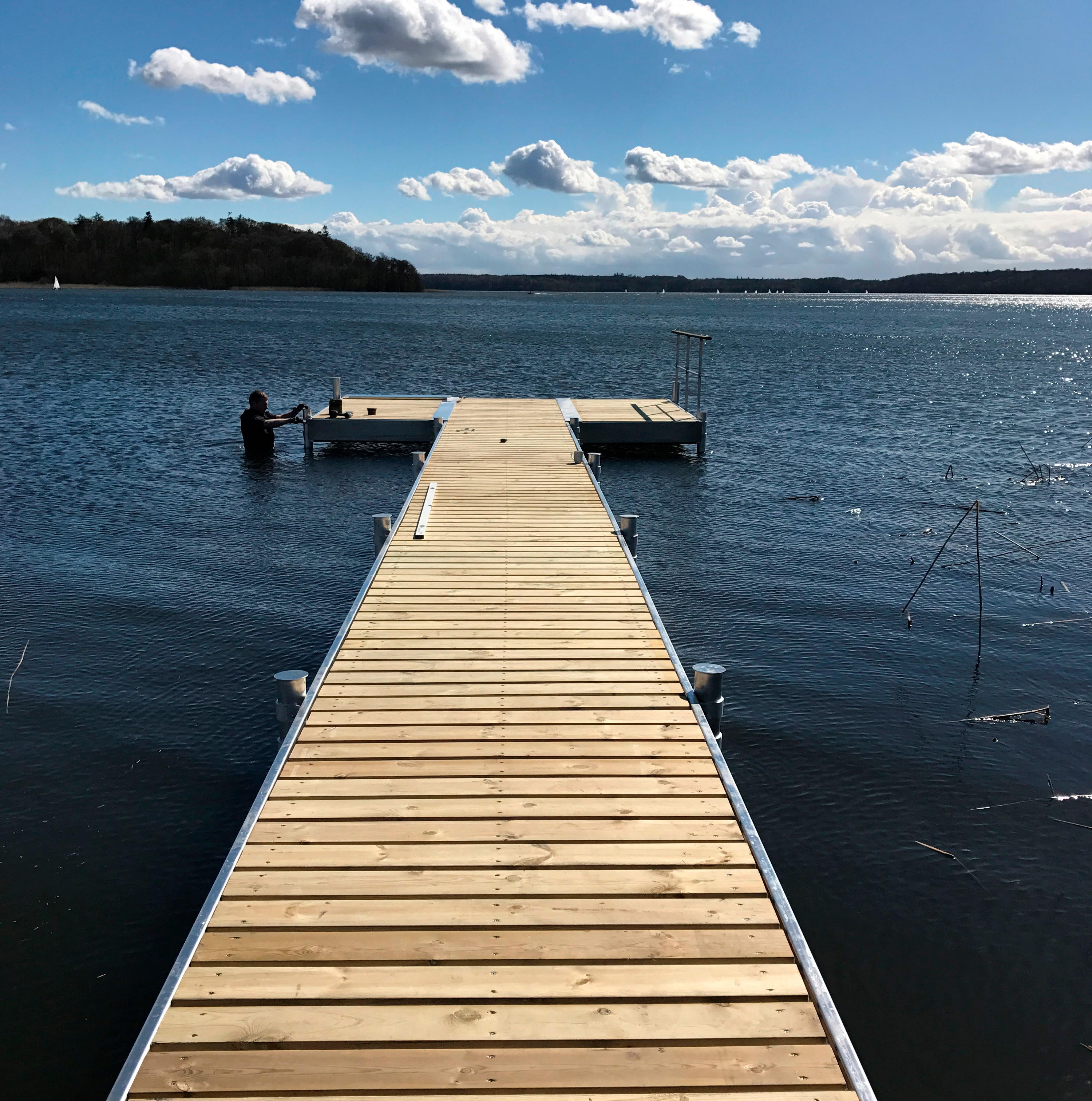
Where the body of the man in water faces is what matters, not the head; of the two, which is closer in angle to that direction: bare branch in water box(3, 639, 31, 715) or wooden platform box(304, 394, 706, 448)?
the wooden platform

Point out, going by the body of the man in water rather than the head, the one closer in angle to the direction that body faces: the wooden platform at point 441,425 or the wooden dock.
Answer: the wooden platform

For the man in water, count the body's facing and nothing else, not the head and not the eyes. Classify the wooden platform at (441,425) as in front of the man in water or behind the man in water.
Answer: in front

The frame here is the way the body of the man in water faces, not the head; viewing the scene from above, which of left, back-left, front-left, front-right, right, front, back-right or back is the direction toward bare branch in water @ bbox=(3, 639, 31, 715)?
right

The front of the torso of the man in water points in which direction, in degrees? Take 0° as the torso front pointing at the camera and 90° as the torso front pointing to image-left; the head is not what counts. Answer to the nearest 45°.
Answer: approximately 270°

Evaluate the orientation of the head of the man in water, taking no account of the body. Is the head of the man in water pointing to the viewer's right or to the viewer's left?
to the viewer's right
